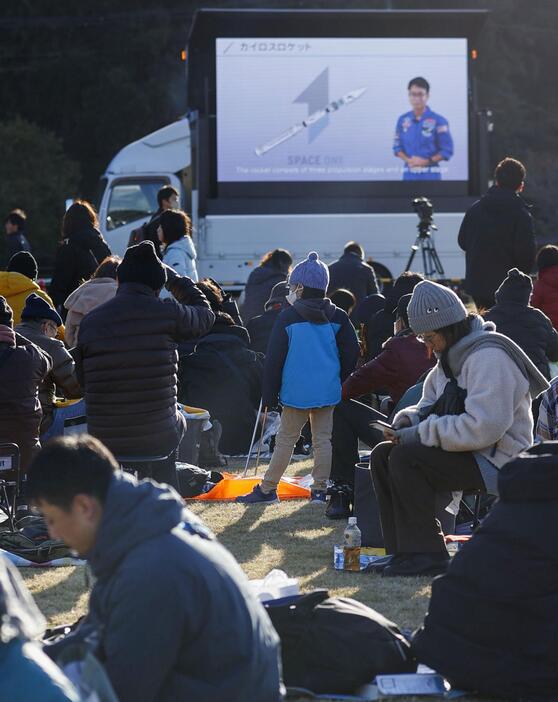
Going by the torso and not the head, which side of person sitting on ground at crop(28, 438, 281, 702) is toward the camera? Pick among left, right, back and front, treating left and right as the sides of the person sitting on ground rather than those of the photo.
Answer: left

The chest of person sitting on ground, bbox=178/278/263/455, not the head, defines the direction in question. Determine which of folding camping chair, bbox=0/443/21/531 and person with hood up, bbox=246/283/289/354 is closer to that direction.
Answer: the person with hood up

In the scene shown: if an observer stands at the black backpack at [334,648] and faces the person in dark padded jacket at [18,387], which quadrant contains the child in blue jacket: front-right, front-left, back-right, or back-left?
front-right

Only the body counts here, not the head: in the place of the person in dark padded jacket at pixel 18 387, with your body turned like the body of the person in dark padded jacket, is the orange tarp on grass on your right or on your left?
on your right

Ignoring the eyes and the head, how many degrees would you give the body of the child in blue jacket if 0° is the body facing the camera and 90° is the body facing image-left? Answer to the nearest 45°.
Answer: approximately 180°

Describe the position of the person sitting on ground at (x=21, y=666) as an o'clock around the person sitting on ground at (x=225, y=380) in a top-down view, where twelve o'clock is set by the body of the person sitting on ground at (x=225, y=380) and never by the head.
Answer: the person sitting on ground at (x=21, y=666) is roughly at 6 o'clock from the person sitting on ground at (x=225, y=380).

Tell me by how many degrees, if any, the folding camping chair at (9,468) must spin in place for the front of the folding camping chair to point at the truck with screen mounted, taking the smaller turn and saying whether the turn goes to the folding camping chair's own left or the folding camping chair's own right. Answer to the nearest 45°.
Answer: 0° — it already faces it

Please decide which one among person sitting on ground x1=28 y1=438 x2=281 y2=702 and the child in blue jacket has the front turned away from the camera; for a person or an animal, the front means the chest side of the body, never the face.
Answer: the child in blue jacket

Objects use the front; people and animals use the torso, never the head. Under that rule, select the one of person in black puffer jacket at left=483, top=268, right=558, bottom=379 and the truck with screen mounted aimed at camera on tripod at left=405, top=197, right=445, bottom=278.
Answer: the person in black puffer jacket

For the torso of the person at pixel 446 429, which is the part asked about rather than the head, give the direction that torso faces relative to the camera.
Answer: to the viewer's left

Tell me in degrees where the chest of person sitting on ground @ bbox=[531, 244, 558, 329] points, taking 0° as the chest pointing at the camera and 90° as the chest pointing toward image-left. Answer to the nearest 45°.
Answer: approximately 180°

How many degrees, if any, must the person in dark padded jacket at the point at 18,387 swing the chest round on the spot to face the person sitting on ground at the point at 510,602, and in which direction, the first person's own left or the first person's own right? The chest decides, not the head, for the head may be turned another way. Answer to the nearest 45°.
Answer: approximately 135° to the first person's own right

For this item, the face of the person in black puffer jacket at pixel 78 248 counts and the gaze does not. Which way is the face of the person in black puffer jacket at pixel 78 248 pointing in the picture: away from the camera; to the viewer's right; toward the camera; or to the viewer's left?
away from the camera

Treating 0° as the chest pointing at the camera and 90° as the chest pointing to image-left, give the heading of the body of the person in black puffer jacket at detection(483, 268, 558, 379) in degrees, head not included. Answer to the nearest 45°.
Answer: approximately 180°

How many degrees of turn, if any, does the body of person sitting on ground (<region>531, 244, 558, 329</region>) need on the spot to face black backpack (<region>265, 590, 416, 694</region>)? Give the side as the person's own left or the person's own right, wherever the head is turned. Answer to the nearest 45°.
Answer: approximately 180°

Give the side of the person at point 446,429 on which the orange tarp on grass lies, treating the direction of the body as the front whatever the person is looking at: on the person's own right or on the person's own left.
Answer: on the person's own right

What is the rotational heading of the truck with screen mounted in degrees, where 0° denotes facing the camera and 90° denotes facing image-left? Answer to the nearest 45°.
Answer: approximately 90°

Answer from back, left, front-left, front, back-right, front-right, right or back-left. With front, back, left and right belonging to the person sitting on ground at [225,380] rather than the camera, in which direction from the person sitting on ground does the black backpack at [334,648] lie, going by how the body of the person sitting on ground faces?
back
